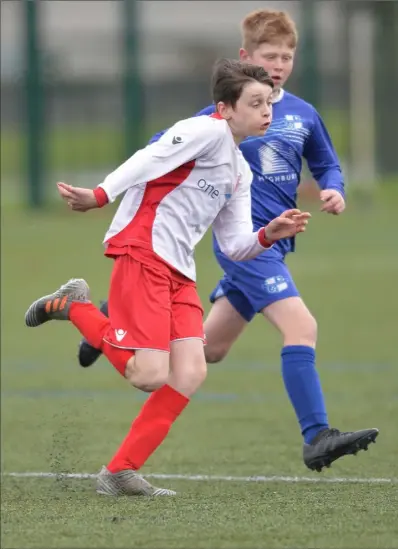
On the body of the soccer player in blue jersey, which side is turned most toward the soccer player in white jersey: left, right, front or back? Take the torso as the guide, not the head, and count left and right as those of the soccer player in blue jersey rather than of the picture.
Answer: right

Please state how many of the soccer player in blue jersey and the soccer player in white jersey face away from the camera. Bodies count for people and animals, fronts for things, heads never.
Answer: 0

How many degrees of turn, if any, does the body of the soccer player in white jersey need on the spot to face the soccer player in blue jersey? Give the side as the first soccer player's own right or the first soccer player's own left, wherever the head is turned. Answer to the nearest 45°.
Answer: approximately 90° to the first soccer player's own left

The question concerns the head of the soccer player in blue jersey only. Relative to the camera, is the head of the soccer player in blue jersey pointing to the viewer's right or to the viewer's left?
to the viewer's right

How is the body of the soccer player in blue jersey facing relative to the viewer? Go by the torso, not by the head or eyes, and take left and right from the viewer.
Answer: facing the viewer and to the right of the viewer

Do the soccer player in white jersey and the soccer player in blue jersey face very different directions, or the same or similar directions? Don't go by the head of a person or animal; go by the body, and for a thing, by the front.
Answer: same or similar directions
